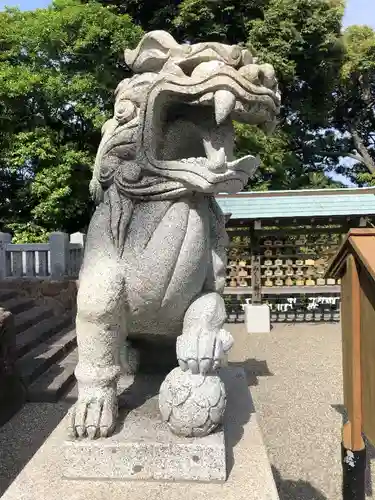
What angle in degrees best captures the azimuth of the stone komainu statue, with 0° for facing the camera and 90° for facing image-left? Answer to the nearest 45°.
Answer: approximately 315°

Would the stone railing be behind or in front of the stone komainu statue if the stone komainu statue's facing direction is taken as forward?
behind

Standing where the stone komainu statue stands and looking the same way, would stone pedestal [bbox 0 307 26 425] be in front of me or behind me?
behind
